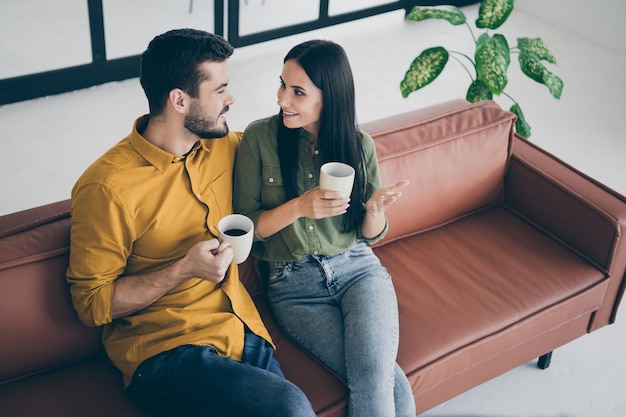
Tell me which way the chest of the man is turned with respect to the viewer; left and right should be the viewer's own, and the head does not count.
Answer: facing the viewer and to the right of the viewer

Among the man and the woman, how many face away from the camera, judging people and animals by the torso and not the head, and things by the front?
0

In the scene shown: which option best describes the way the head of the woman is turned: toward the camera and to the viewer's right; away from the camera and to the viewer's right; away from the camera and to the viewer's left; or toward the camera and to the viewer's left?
toward the camera and to the viewer's left

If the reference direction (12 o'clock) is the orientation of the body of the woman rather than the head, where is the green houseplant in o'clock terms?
The green houseplant is roughly at 7 o'clock from the woman.

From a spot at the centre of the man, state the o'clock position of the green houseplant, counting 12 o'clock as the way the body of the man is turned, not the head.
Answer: The green houseplant is roughly at 9 o'clock from the man.

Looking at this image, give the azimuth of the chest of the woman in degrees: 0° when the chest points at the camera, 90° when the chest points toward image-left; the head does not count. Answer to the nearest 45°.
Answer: approximately 0°

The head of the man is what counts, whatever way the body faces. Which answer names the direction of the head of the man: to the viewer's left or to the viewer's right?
to the viewer's right

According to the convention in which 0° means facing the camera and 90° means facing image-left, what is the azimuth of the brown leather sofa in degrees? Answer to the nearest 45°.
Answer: approximately 315°
